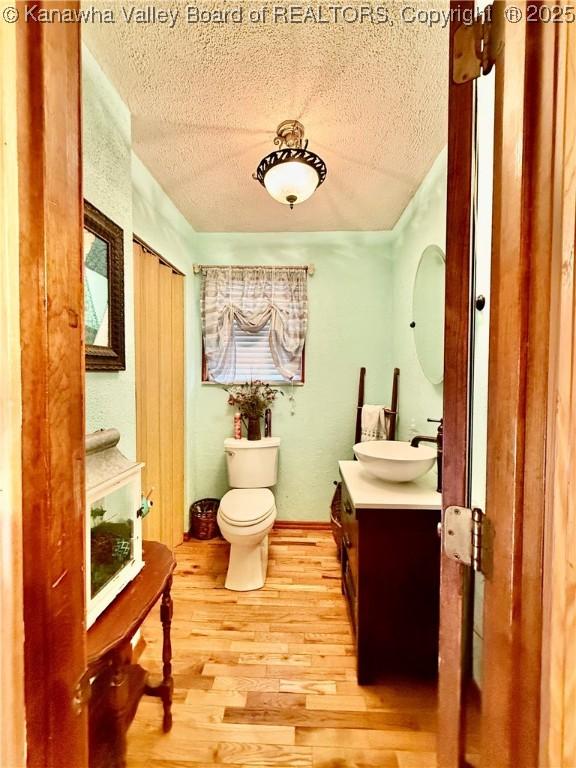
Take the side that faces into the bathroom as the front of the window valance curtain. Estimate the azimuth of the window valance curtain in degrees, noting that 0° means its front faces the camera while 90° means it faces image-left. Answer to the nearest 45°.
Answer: approximately 0°

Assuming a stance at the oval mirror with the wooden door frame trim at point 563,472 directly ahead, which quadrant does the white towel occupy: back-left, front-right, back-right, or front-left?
back-right

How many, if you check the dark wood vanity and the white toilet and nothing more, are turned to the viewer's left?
1

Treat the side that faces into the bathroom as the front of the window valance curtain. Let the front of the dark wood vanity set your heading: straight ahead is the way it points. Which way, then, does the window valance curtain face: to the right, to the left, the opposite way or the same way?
to the left

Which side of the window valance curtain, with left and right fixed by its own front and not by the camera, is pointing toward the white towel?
left

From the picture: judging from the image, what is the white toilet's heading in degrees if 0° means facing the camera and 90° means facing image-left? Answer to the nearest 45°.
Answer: approximately 0°

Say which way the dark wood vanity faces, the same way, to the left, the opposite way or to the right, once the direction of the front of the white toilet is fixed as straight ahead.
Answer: to the right

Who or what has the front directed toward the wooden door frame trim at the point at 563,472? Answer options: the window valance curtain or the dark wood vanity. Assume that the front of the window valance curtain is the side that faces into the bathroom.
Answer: the window valance curtain

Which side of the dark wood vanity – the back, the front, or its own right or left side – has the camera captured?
left
